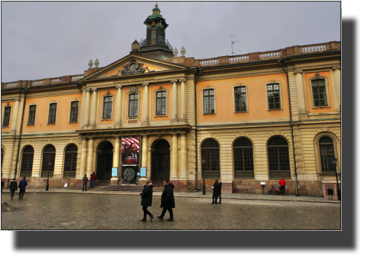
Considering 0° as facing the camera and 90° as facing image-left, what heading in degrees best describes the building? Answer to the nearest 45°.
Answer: approximately 45°

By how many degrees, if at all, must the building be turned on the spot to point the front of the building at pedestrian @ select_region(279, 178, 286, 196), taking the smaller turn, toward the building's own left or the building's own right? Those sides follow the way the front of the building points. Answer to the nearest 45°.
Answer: approximately 90° to the building's own left
